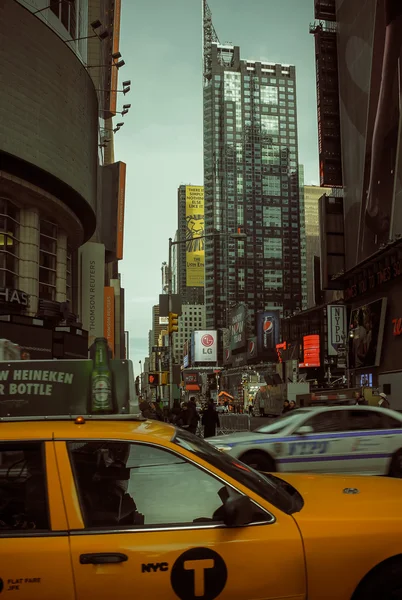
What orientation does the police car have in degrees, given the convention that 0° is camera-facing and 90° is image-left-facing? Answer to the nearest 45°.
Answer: approximately 90°

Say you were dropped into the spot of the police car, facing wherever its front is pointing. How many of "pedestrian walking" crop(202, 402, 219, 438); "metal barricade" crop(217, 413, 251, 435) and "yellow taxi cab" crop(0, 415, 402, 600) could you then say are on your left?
1

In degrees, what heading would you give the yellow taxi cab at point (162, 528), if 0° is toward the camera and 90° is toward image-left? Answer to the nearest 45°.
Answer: approximately 270°

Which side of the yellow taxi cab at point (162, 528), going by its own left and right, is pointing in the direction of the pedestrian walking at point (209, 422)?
left

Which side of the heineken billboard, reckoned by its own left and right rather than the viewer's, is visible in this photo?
front

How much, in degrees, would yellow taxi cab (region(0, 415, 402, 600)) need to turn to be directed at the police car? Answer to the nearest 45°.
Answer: approximately 90° to its left

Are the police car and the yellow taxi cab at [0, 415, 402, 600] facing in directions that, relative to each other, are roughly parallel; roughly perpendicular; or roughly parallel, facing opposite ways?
roughly parallel, facing opposite ways

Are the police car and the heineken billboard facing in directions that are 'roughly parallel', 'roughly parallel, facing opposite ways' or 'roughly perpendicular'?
roughly perpendicular

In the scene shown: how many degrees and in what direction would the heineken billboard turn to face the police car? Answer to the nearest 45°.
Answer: approximately 135° to its left

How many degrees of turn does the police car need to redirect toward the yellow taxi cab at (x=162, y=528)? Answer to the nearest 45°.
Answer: approximately 90° to its left

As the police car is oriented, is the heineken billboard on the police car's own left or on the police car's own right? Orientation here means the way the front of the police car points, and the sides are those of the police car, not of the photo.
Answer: on the police car's own left
